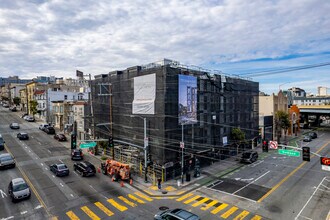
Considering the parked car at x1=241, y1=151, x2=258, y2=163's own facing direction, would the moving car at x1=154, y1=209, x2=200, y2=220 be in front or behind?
in front

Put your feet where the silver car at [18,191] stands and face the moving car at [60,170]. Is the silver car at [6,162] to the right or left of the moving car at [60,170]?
left

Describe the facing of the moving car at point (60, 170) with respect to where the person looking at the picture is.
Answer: facing away from the viewer and to the left of the viewer

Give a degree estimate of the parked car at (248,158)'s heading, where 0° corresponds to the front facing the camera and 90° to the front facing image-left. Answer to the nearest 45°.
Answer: approximately 45°

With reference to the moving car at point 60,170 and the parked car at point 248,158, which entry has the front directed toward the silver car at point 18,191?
the parked car at point 248,158
